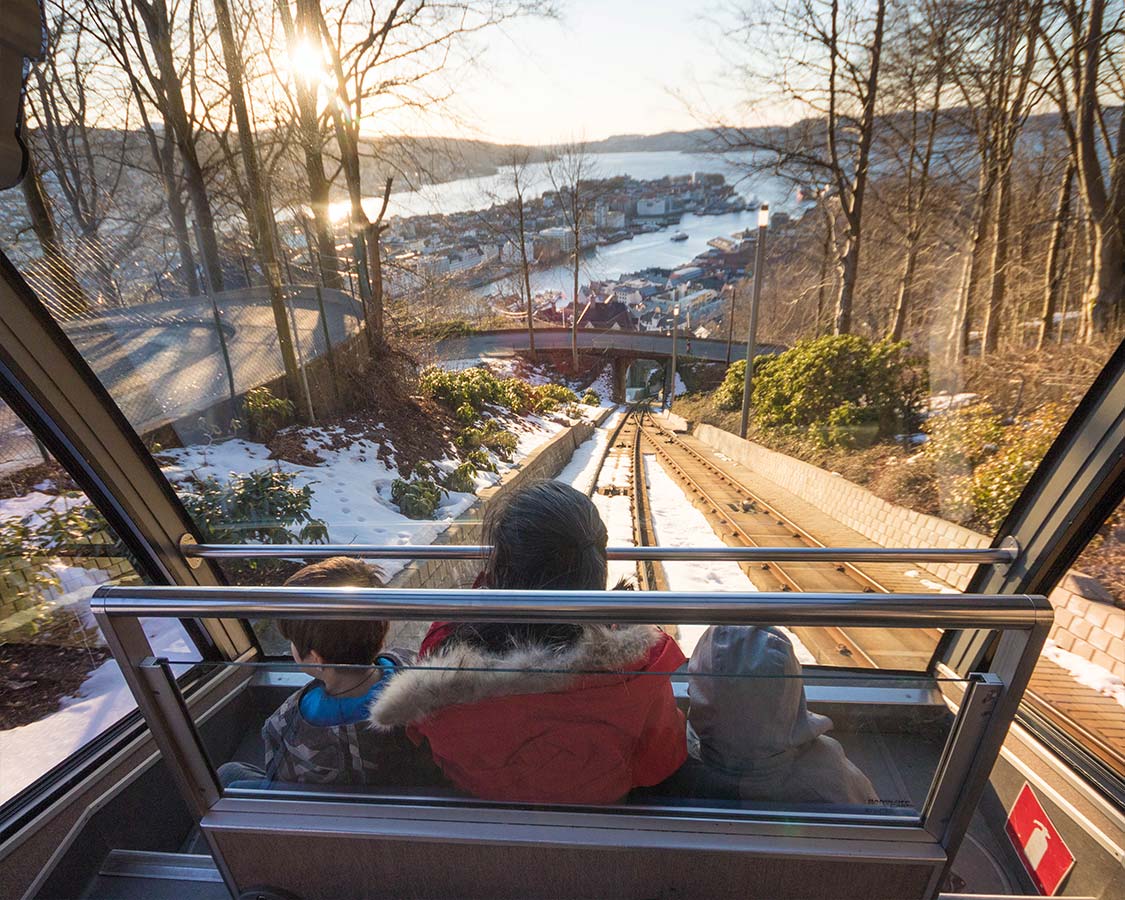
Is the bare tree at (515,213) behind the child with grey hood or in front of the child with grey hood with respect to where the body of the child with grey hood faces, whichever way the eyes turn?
in front

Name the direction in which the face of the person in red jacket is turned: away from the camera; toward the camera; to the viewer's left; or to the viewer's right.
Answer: away from the camera

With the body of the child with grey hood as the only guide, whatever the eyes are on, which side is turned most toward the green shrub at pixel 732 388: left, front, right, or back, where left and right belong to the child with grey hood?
front

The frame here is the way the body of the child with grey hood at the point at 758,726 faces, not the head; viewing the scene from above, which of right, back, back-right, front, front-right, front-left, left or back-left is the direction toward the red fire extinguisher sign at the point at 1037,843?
front-right

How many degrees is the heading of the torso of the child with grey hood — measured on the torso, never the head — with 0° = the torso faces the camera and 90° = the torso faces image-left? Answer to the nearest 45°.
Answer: approximately 180°

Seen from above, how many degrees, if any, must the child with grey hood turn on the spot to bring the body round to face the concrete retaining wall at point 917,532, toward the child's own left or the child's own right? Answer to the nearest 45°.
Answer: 0° — they already face it

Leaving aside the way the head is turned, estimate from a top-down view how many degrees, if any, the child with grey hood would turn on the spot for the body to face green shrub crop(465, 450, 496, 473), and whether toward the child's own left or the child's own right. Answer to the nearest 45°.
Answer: approximately 45° to the child's own left

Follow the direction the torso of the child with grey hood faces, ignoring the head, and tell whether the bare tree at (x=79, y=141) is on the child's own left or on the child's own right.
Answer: on the child's own left

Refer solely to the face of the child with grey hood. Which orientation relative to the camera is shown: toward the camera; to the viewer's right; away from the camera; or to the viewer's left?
away from the camera

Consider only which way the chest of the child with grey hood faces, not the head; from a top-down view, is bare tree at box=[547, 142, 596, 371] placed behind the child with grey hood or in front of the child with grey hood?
in front

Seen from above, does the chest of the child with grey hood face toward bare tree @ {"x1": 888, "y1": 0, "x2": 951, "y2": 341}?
yes

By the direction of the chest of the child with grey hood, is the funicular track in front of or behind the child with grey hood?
in front
